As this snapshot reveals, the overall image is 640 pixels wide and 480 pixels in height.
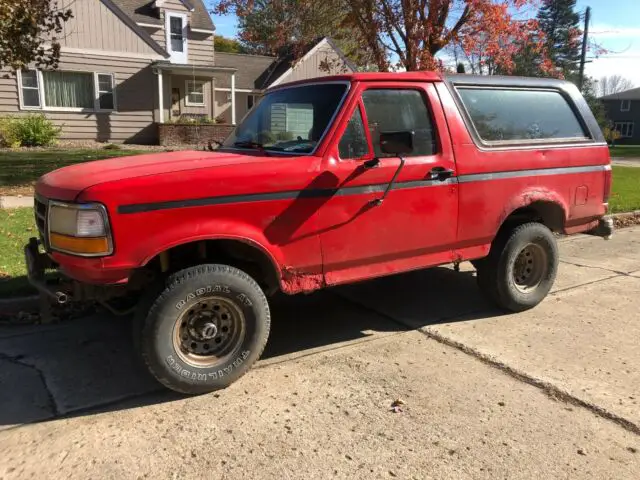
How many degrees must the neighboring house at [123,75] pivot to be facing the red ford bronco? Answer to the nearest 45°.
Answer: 0° — it already faces it

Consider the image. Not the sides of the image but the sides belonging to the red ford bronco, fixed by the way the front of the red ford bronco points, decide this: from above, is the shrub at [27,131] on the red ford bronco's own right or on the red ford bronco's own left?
on the red ford bronco's own right

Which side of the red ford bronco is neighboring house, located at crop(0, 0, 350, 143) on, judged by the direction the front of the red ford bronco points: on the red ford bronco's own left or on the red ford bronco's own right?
on the red ford bronco's own right

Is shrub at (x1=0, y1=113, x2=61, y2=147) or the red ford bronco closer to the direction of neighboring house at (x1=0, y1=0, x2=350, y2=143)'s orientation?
the red ford bronco

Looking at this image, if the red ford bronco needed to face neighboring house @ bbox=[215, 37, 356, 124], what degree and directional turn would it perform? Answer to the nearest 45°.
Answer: approximately 135° to its right
